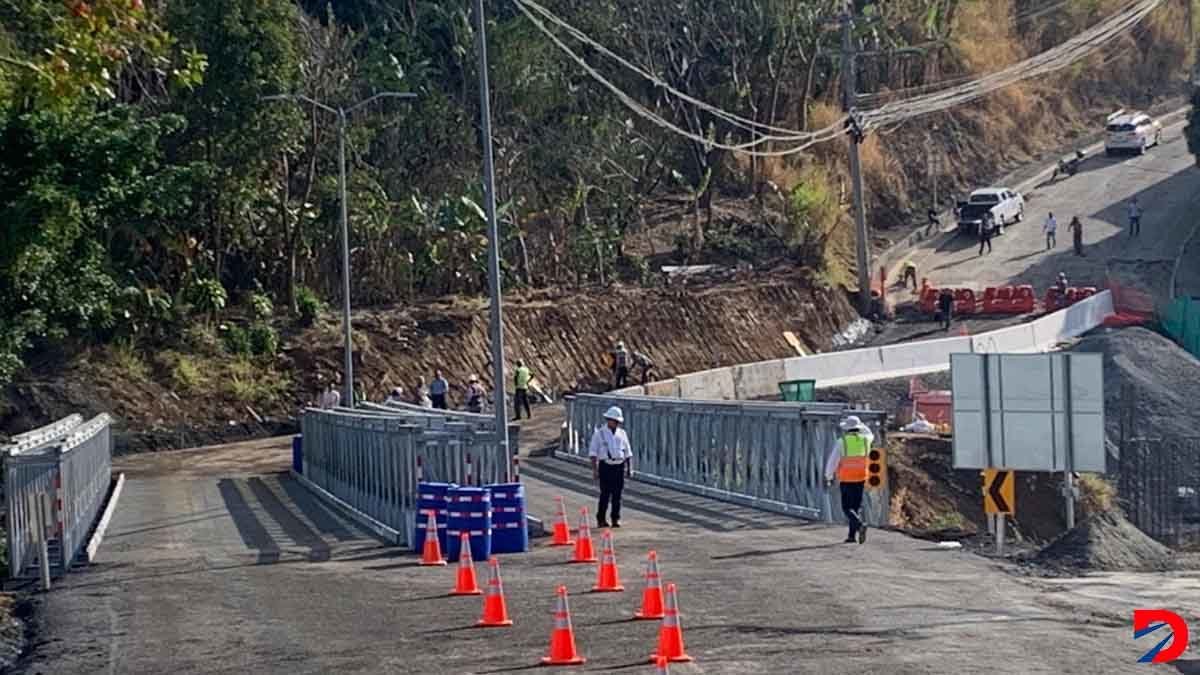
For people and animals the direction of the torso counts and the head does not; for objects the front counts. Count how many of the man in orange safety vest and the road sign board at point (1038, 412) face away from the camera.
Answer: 2

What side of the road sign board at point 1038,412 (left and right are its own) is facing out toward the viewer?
back

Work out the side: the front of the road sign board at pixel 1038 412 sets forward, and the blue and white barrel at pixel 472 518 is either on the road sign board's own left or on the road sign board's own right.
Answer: on the road sign board's own left

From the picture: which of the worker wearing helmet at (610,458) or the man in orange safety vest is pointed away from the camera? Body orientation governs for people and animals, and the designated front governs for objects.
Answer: the man in orange safety vest

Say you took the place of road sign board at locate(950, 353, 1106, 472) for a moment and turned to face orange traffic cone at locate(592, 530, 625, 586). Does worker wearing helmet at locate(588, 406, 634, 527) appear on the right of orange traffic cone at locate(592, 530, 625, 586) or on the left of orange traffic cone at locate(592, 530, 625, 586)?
right

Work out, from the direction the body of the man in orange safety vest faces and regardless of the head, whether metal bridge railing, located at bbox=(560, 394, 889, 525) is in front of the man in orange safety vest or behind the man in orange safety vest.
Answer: in front

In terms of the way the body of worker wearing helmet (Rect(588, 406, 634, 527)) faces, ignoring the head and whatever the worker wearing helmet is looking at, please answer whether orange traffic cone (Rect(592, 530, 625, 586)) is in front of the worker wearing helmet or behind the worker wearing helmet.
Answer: in front

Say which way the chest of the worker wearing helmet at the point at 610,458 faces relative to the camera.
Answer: toward the camera

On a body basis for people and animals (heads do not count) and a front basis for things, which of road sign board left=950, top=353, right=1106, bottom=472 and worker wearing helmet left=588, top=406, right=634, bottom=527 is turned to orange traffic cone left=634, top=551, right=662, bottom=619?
the worker wearing helmet

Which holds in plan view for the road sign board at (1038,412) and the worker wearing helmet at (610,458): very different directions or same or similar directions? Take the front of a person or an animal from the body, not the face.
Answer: very different directions

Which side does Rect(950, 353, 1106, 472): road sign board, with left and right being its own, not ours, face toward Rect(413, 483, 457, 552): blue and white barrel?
left

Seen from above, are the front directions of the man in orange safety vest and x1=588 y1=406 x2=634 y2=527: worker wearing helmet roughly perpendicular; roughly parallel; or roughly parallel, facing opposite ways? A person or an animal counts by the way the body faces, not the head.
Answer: roughly parallel, facing opposite ways

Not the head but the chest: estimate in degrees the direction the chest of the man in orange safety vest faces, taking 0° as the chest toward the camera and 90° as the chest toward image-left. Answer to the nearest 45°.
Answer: approximately 180°
